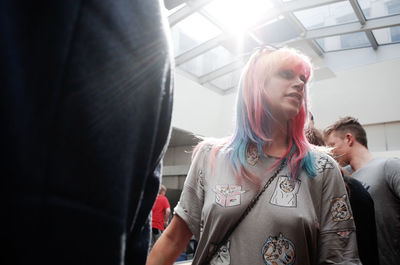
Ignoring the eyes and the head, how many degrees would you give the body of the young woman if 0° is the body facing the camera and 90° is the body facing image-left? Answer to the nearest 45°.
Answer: approximately 0°

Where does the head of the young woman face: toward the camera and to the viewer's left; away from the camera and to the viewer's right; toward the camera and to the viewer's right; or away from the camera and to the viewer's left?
toward the camera and to the viewer's right

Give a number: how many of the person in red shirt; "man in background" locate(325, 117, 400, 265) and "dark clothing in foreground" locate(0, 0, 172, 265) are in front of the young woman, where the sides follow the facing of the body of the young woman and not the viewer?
1

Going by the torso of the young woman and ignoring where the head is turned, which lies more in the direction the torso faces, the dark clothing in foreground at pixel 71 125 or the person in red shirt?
the dark clothing in foreground

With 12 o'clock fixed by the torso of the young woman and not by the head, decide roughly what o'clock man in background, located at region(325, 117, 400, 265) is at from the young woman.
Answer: The man in background is roughly at 7 o'clock from the young woman.

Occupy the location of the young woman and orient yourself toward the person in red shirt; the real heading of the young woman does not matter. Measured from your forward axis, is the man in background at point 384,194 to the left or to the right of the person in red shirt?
right

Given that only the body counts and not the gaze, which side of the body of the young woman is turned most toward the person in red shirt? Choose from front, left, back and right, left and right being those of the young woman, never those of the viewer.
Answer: back

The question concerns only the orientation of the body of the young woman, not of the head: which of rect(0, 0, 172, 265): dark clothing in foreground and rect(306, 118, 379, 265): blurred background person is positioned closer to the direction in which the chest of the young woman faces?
the dark clothing in foreground

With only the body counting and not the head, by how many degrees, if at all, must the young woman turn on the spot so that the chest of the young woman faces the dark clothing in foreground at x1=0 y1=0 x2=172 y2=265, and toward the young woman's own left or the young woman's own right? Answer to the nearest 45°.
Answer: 0° — they already face it

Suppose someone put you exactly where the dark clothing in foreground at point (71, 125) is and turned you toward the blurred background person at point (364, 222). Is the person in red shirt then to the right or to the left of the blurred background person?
left
